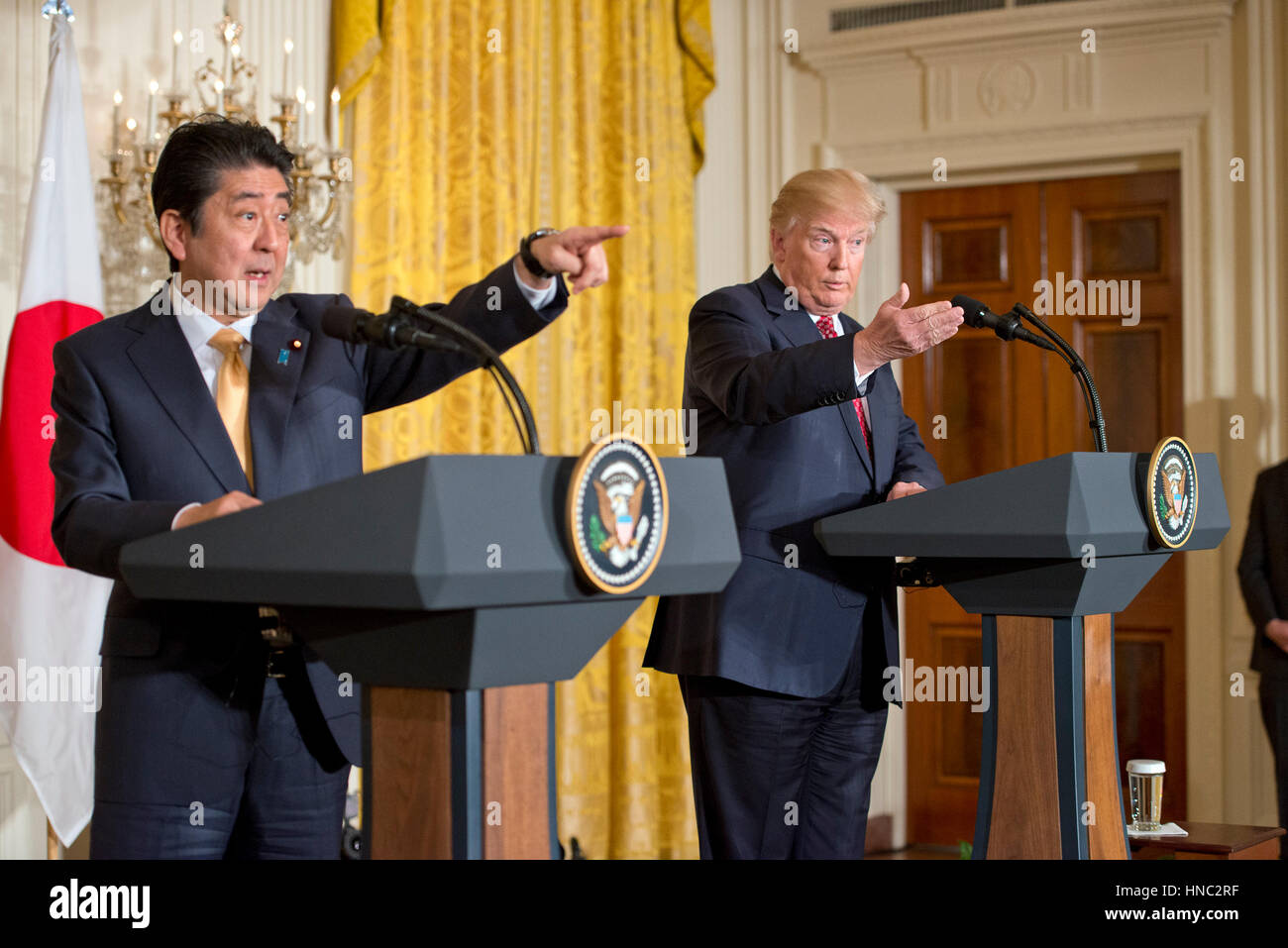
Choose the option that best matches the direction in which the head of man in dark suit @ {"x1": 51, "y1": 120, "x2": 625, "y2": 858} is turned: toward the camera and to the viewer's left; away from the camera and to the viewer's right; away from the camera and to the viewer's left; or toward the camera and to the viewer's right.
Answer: toward the camera and to the viewer's right

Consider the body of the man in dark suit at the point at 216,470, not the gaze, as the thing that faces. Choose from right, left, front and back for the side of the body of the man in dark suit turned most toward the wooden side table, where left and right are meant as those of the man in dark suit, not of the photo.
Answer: left

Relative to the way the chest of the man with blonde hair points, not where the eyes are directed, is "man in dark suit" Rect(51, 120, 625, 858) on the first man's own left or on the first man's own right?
on the first man's own right

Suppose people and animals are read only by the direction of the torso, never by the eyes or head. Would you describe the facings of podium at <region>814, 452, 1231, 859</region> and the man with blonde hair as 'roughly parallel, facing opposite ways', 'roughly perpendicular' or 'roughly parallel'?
roughly parallel

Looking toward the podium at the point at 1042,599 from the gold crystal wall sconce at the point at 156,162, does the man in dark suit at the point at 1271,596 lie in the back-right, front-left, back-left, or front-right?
front-left

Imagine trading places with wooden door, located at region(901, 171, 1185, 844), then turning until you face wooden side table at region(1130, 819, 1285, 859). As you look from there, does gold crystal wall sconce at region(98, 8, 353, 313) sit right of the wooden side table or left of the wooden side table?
right

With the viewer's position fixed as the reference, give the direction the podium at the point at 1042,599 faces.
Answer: facing the viewer and to the right of the viewer

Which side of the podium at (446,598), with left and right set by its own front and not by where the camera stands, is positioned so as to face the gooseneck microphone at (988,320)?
left

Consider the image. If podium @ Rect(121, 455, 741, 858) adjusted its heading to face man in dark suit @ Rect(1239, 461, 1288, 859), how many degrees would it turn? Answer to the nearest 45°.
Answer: approximately 90° to its left

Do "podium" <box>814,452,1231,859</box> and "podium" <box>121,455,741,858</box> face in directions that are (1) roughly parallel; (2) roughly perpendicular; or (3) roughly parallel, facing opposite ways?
roughly parallel
